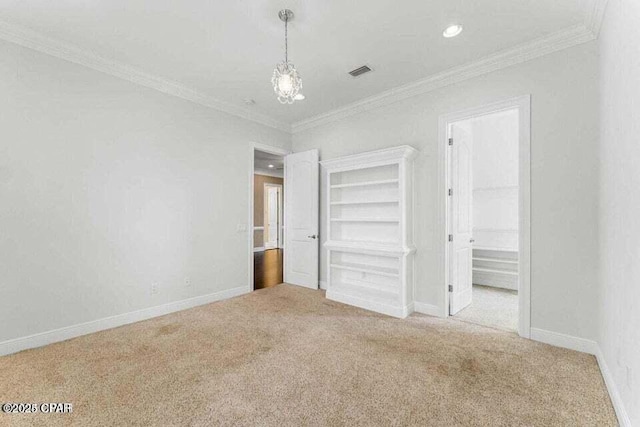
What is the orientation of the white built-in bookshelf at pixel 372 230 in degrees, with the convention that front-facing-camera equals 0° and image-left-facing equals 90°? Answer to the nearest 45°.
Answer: approximately 45°

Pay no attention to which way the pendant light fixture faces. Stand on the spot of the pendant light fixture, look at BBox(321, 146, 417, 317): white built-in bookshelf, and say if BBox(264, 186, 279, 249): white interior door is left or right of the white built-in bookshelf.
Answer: left

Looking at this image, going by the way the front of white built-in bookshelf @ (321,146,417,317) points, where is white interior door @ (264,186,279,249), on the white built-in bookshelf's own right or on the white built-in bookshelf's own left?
on the white built-in bookshelf's own right

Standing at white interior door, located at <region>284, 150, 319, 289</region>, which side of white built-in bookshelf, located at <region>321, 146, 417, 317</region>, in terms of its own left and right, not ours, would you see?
right

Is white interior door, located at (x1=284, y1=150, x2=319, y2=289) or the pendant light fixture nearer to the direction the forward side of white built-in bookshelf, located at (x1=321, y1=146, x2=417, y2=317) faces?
the pendant light fixture

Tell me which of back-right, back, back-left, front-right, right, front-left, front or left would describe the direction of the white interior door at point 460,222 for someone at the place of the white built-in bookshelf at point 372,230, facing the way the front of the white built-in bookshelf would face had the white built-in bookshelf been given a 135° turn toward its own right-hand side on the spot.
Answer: right

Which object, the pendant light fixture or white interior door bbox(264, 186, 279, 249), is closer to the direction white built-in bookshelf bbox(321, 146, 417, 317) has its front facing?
the pendant light fixture
